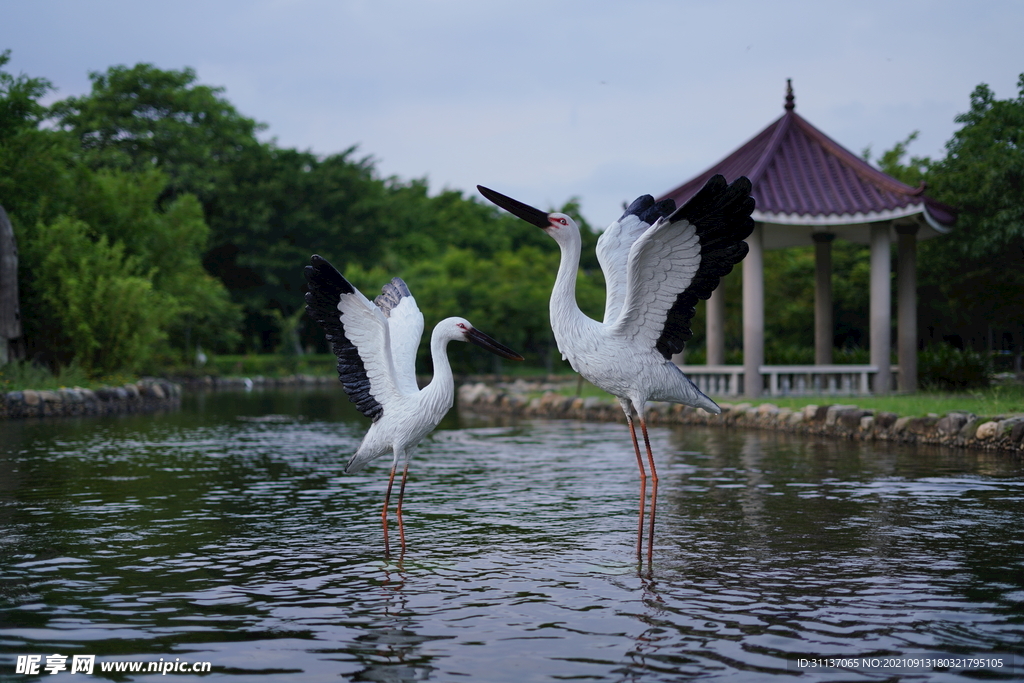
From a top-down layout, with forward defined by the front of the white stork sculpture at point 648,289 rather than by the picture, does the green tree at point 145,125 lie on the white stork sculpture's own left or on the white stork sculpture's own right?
on the white stork sculpture's own right

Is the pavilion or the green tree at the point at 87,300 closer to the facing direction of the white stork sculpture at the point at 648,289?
the green tree

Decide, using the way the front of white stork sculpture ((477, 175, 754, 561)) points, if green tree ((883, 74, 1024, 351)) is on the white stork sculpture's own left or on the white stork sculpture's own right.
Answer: on the white stork sculpture's own right

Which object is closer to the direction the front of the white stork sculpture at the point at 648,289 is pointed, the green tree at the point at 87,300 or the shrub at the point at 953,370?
the green tree

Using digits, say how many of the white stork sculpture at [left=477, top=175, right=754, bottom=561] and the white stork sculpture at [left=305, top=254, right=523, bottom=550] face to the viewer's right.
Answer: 1

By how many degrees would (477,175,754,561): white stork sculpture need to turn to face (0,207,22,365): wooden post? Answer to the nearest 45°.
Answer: approximately 45° to its right

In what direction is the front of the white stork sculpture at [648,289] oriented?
to the viewer's left

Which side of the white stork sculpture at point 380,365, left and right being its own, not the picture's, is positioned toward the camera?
right

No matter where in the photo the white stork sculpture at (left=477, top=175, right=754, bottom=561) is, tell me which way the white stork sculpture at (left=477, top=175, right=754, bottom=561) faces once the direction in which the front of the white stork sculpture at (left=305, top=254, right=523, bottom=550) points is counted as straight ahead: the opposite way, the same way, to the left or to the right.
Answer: the opposite way

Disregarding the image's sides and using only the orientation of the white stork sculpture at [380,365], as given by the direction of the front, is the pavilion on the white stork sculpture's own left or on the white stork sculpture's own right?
on the white stork sculpture's own left
